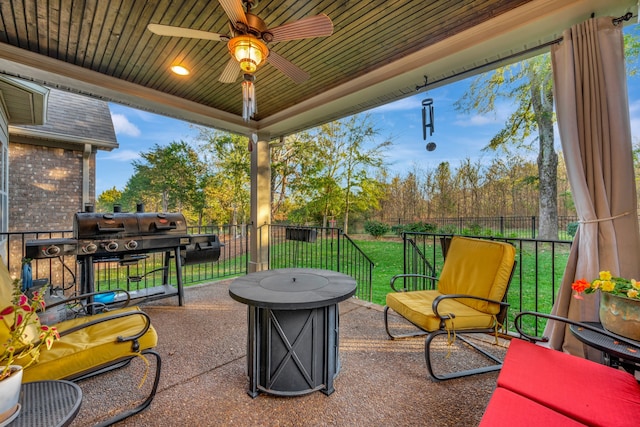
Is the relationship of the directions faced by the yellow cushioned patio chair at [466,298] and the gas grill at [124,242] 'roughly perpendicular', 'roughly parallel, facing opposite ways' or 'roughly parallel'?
roughly perpendicular

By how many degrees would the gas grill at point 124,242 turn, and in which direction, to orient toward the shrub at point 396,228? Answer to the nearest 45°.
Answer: approximately 90° to its left

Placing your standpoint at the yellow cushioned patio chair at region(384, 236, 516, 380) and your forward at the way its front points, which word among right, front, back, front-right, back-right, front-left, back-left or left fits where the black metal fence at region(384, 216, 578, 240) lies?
back-right

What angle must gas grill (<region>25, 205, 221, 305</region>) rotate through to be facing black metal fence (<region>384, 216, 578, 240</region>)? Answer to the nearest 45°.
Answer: approximately 90° to its left

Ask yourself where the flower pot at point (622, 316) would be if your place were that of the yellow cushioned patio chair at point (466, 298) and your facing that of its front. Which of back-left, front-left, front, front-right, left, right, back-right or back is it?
left

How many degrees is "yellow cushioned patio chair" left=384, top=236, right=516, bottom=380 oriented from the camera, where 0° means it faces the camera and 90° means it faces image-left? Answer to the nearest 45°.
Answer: approximately 45°

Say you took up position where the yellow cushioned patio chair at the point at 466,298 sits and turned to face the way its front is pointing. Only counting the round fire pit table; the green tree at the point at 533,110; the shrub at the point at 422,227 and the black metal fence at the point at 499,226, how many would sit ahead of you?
1

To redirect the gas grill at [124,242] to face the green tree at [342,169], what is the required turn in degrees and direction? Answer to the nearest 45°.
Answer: approximately 135° to its left

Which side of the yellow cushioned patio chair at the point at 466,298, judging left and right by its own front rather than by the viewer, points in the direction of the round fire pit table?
front

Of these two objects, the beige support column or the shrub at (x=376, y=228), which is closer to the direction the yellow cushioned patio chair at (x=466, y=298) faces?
the beige support column

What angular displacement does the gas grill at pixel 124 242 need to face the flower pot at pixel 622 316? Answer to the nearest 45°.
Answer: approximately 45° to its left

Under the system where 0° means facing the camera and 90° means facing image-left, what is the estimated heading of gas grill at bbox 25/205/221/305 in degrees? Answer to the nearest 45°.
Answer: approximately 0°

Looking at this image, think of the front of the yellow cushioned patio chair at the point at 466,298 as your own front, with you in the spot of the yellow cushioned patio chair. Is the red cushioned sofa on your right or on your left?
on your left

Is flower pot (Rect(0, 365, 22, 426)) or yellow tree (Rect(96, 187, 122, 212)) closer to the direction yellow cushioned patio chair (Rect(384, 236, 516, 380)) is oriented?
the flower pot

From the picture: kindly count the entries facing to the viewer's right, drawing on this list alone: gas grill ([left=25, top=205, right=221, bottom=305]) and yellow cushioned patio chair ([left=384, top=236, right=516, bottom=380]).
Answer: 0

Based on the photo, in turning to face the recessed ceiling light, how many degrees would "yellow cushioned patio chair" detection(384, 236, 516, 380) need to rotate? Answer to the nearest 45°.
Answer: approximately 45° to its right
